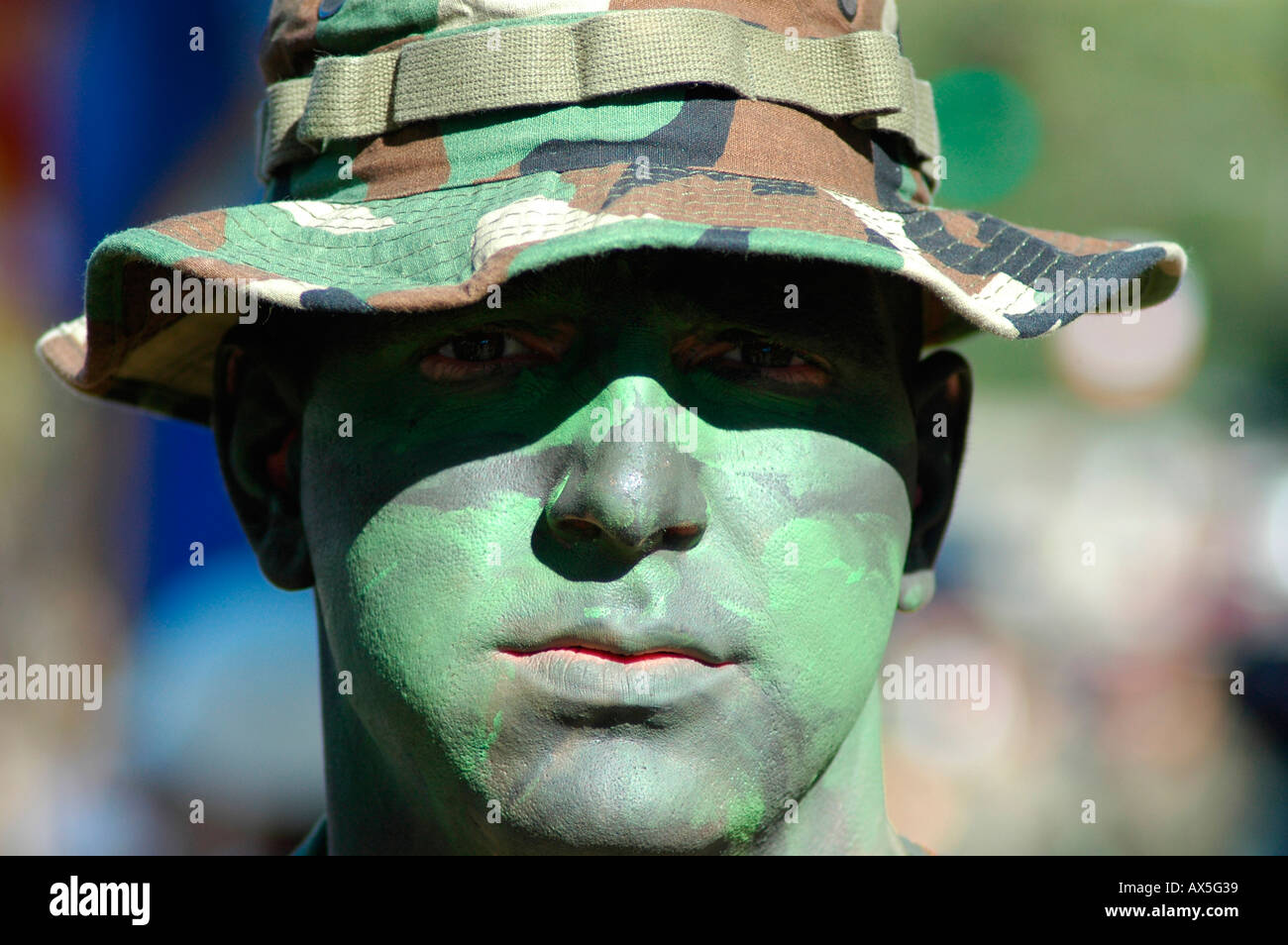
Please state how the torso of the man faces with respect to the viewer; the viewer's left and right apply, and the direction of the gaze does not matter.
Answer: facing the viewer
